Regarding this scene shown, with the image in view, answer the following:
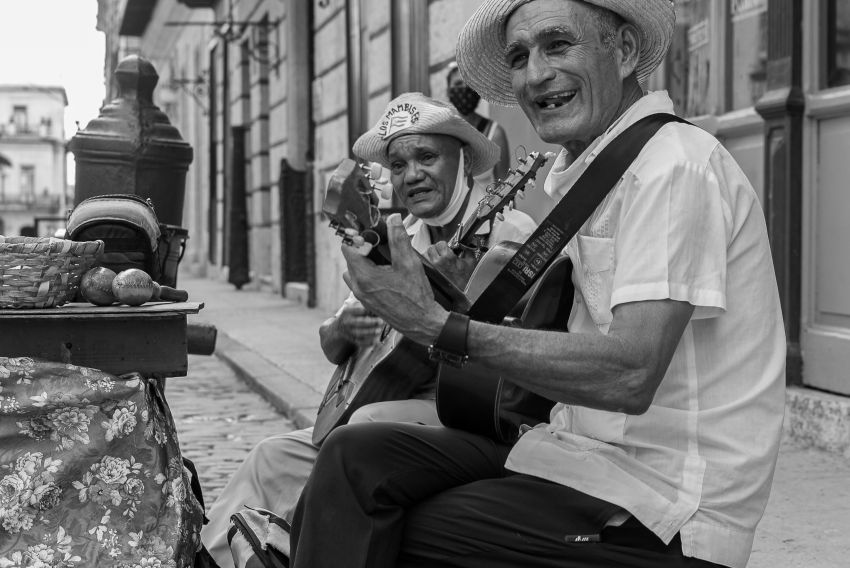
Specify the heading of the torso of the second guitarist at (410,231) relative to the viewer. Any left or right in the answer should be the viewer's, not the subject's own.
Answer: facing the viewer and to the left of the viewer

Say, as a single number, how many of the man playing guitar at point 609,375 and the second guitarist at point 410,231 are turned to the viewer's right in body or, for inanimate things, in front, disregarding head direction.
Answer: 0

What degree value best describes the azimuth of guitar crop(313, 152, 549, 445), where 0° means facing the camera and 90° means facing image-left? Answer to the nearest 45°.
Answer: approximately 45°

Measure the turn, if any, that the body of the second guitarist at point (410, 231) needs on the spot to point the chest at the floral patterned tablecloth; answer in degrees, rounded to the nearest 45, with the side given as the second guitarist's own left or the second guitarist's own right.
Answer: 0° — they already face it

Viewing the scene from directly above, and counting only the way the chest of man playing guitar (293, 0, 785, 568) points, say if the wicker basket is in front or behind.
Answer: in front

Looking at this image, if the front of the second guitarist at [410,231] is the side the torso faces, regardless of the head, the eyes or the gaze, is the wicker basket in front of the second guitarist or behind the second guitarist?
in front

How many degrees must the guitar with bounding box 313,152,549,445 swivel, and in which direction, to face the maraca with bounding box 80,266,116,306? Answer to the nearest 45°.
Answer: approximately 45° to its right

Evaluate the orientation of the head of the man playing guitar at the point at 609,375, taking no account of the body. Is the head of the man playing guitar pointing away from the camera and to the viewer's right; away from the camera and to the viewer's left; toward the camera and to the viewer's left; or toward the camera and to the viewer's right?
toward the camera and to the viewer's left

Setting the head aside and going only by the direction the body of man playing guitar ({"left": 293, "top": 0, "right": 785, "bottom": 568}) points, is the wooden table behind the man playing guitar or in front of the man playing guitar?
in front

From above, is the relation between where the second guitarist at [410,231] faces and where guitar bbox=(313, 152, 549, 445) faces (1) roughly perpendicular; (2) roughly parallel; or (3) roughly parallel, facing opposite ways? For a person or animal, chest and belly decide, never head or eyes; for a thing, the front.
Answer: roughly parallel

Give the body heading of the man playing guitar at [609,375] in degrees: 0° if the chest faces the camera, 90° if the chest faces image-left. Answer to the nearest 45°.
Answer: approximately 90°

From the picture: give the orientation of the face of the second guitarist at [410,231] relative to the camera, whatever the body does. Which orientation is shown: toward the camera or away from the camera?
toward the camera
